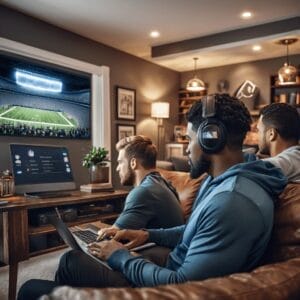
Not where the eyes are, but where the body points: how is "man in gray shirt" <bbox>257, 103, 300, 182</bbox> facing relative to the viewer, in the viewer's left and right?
facing away from the viewer and to the left of the viewer

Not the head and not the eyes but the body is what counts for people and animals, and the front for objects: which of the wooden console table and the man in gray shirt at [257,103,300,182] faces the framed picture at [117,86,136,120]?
the man in gray shirt

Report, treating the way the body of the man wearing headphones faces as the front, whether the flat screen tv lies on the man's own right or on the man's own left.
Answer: on the man's own right

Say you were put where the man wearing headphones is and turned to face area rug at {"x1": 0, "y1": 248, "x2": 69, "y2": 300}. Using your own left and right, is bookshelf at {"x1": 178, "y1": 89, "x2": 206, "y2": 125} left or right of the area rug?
right

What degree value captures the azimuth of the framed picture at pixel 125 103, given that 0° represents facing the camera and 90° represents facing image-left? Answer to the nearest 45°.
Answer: approximately 315°

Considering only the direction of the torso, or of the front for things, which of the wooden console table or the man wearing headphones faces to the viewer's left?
the man wearing headphones

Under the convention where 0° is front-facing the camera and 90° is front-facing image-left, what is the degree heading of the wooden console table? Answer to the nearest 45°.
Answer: approximately 315°

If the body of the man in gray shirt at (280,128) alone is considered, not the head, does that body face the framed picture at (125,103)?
yes

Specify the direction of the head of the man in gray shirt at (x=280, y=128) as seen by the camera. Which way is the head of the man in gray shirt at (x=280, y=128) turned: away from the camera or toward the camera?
away from the camera

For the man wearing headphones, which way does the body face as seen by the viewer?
to the viewer's left

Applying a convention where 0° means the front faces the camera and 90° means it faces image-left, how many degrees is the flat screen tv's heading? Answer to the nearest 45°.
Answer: approximately 315°
